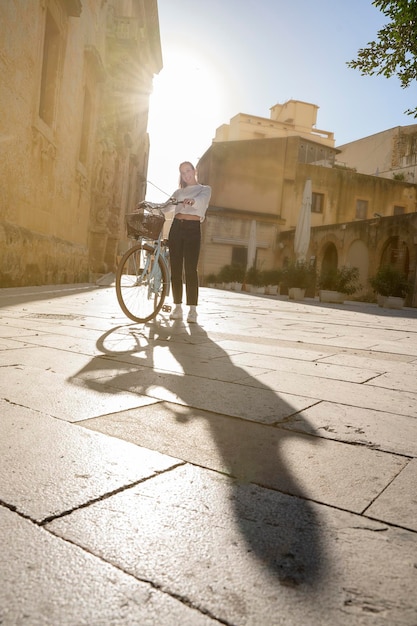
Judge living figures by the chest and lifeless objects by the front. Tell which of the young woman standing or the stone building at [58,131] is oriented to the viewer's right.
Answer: the stone building

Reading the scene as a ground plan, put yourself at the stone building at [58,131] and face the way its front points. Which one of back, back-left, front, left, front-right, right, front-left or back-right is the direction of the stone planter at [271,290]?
front-left

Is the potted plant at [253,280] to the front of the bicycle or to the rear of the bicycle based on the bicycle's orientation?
to the rear

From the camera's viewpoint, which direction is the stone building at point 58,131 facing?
to the viewer's right

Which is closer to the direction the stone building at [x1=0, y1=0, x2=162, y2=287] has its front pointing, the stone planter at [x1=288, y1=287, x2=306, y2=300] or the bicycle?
the stone planter

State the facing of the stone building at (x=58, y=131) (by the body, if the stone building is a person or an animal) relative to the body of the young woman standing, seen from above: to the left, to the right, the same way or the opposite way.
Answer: to the left

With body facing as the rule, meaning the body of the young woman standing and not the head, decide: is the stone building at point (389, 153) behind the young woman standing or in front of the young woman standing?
behind

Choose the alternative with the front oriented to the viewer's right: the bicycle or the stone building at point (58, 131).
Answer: the stone building

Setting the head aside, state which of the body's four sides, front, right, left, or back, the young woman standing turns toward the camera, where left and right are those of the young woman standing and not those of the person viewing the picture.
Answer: front

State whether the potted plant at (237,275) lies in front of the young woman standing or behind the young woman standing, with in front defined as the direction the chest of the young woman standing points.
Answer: behind

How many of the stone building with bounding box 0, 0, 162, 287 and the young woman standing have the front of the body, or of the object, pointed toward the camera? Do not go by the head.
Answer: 1

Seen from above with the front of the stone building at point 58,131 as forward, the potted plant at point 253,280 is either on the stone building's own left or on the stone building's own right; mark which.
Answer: on the stone building's own left

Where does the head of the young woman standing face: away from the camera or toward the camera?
toward the camera

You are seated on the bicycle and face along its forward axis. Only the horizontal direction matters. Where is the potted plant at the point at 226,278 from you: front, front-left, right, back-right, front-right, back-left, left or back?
back-right
